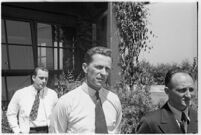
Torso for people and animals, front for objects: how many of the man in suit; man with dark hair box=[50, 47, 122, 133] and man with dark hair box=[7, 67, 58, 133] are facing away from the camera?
0

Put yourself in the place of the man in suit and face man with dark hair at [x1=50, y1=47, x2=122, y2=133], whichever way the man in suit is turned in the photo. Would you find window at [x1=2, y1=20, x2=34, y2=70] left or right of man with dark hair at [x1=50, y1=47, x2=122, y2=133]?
right

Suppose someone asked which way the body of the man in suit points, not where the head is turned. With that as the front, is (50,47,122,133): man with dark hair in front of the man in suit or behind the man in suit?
behind

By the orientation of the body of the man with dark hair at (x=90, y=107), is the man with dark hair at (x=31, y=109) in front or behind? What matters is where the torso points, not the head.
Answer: behind

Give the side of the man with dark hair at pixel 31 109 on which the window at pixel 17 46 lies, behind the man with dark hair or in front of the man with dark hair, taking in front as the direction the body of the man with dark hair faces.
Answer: behind

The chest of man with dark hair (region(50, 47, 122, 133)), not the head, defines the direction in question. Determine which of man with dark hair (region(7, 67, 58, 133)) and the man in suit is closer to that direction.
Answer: the man in suit

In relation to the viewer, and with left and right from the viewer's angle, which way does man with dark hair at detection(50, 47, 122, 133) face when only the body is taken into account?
facing the viewer and to the right of the viewer

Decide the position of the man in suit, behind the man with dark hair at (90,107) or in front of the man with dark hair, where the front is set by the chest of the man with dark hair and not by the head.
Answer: in front

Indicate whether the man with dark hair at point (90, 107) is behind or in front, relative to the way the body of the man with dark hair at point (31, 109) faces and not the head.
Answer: in front

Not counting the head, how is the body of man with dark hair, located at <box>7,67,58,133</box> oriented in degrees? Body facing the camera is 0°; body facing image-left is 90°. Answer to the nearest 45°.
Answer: approximately 315°
